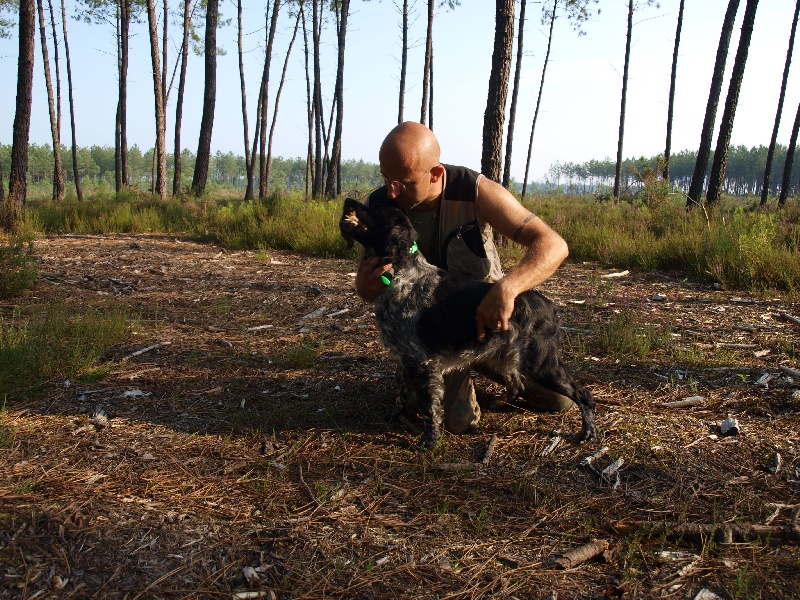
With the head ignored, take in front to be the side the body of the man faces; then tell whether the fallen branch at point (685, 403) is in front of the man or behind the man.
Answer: behind

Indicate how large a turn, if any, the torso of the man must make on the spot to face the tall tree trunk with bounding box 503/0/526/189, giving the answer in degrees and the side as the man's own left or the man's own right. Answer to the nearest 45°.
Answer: approximately 135° to the man's own right

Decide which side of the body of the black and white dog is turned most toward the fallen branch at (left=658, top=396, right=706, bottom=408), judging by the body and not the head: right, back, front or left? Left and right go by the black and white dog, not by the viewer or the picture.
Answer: back

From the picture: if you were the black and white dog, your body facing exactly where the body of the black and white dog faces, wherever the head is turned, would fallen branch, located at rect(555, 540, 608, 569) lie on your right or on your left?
on your left

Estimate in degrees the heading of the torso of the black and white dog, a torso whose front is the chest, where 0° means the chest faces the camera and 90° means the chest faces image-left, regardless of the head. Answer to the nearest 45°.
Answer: approximately 90°

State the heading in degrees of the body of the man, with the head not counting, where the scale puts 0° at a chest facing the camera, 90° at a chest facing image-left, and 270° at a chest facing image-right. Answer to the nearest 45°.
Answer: approximately 45°

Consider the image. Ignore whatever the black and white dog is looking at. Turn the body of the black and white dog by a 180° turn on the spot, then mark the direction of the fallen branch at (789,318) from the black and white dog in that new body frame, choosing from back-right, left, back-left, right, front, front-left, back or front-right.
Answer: front-left

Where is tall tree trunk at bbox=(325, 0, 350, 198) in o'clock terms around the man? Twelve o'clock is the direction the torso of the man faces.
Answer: The tall tree trunk is roughly at 4 o'clock from the man.

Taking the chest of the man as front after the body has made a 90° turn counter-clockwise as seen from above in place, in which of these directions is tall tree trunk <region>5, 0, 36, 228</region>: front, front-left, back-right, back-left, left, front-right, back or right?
back

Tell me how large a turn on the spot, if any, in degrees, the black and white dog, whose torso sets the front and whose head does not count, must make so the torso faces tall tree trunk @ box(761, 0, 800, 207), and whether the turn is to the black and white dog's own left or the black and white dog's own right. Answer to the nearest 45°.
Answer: approximately 135° to the black and white dog's own right

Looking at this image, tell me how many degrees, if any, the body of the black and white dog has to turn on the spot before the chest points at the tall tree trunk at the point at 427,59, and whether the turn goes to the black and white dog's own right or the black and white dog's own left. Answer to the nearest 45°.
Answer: approximately 90° to the black and white dog's own right
